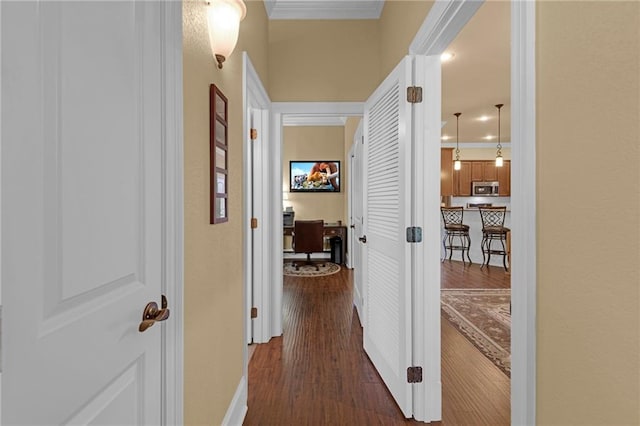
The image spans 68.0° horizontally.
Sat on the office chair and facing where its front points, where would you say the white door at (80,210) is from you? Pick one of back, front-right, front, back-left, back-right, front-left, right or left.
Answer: back

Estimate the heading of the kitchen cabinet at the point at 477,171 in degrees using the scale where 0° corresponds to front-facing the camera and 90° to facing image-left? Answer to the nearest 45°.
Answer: approximately 0°

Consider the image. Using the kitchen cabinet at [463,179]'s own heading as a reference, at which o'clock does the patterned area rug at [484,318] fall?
The patterned area rug is roughly at 12 o'clock from the kitchen cabinet.

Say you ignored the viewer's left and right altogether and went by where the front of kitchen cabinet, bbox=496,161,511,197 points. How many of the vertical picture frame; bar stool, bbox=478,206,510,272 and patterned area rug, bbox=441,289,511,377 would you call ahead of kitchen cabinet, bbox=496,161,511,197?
3

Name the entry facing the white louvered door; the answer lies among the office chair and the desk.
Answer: the desk

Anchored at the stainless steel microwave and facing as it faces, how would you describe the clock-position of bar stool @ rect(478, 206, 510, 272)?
The bar stool is roughly at 12 o'clock from the stainless steel microwave.

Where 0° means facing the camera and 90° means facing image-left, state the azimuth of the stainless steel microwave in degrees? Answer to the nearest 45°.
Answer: approximately 0°

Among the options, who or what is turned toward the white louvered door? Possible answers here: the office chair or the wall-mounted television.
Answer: the wall-mounted television

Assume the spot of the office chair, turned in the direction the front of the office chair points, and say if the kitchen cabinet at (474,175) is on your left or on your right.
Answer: on your right

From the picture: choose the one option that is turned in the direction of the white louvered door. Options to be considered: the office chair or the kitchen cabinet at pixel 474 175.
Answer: the kitchen cabinet
